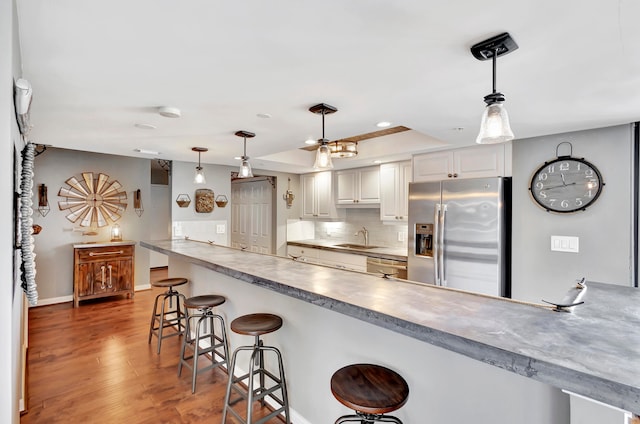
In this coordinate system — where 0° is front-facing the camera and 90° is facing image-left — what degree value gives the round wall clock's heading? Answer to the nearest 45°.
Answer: approximately 0°

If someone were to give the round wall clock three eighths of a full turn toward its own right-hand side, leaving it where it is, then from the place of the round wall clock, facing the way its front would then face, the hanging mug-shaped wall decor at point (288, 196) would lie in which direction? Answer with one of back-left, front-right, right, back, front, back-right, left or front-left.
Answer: front-left

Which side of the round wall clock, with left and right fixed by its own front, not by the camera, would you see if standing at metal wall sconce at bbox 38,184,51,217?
right

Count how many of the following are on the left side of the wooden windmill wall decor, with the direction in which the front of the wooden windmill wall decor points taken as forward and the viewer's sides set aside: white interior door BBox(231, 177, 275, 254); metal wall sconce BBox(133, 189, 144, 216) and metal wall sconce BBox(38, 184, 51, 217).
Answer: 2

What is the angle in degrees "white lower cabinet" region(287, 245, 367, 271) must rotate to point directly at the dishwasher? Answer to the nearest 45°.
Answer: approximately 90° to its left

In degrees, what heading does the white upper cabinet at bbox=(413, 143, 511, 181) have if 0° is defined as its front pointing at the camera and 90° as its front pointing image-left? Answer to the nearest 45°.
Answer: approximately 45°

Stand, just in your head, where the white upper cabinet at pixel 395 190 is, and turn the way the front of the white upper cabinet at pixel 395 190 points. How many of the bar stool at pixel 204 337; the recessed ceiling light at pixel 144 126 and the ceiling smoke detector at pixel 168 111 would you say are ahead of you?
3
